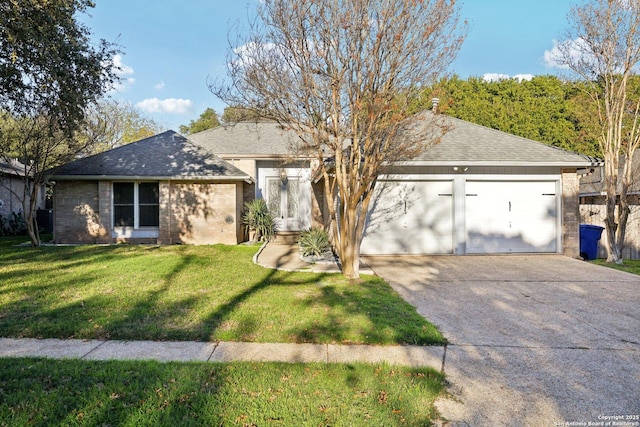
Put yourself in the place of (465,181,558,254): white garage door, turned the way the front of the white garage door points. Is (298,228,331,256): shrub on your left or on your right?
on your right

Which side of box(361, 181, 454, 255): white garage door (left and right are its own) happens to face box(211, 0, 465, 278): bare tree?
front

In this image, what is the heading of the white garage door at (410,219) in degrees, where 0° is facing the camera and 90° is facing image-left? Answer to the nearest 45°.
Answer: approximately 0°

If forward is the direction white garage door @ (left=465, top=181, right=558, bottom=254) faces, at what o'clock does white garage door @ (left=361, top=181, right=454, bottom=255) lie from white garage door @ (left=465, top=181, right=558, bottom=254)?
white garage door @ (left=361, top=181, right=454, bottom=255) is roughly at 2 o'clock from white garage door @ (left=465, top=181, right=558, bottom=254).

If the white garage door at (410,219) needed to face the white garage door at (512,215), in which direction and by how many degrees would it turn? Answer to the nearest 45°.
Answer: approximately 90° to its left

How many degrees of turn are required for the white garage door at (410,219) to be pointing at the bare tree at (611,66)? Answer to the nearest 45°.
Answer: approximately 90° to its left

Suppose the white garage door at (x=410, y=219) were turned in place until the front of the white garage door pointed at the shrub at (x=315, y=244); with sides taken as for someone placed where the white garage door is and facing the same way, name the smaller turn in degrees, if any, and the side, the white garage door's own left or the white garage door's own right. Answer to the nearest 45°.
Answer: approximately 45° to the white garage door's own right

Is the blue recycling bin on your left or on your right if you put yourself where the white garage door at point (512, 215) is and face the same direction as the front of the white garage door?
on your left

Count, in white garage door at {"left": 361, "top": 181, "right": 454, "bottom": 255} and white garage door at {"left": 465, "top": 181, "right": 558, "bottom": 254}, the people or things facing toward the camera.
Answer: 2

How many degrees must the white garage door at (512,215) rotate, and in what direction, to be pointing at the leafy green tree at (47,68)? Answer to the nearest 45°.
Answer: approximately 45° to its right
